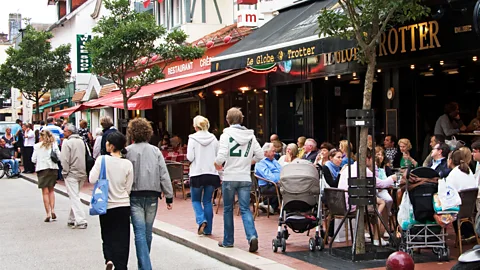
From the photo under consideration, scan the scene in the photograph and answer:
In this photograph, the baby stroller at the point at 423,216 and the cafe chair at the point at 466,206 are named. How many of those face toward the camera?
0

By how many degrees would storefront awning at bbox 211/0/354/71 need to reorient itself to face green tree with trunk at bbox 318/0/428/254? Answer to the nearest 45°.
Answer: approximately 45° to its left

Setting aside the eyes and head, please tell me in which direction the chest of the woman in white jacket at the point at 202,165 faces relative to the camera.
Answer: away from the camera

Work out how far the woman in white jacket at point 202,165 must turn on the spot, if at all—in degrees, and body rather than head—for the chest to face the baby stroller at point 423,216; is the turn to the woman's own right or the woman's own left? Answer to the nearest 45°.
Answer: approximately 135° to the woman's own right

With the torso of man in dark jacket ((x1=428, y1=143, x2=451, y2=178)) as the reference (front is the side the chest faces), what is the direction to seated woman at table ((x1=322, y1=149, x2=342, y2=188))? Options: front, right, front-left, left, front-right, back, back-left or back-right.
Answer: front-right

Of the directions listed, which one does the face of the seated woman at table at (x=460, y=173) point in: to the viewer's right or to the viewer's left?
to the viewer's left

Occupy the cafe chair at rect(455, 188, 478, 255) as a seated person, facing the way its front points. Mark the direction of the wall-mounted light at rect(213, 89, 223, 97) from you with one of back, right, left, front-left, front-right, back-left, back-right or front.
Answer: front
